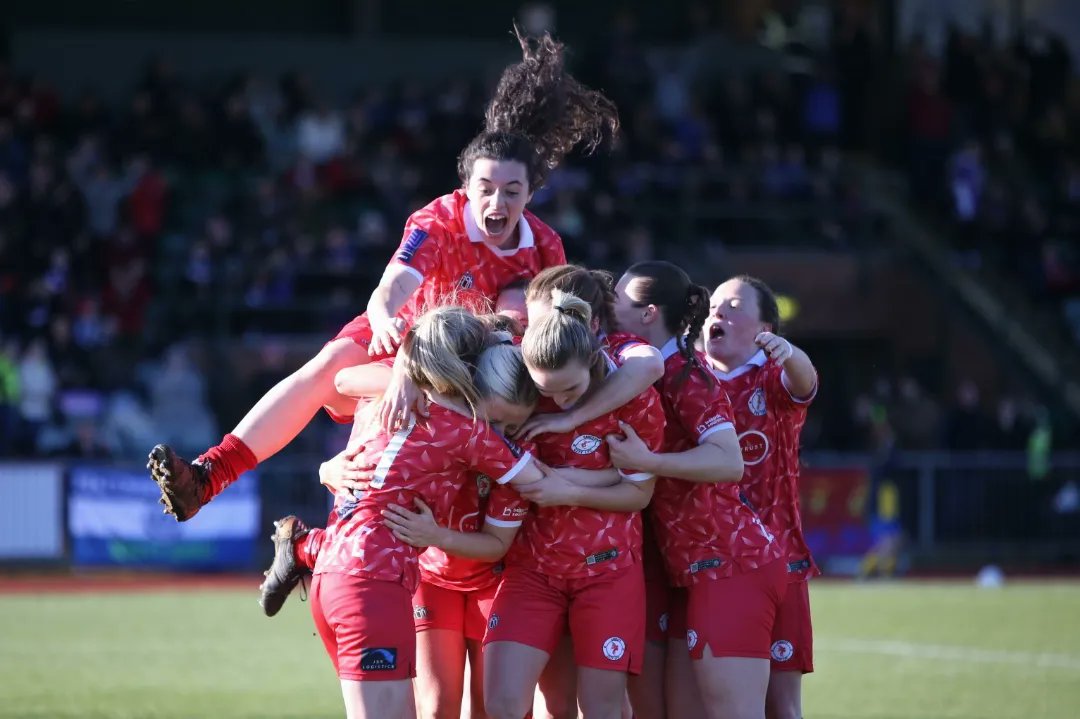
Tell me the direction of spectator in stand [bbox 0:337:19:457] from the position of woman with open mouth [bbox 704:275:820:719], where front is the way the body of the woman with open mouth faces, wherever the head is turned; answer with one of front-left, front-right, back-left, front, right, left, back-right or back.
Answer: right

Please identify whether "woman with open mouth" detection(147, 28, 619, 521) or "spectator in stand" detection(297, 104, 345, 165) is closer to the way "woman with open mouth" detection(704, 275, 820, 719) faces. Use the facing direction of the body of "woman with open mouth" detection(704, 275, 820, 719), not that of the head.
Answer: the woman with open mouth

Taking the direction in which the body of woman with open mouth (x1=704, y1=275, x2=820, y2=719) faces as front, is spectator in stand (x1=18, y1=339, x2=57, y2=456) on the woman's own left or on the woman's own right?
on the woman's own right

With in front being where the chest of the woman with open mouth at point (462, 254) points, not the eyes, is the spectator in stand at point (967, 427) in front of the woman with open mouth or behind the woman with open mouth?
behind

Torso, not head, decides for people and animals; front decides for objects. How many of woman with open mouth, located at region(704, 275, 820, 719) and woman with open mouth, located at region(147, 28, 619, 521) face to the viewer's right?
0

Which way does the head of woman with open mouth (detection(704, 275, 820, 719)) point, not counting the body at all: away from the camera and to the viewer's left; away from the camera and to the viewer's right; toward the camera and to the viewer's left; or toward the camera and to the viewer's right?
toward the camera and to the viewer's left

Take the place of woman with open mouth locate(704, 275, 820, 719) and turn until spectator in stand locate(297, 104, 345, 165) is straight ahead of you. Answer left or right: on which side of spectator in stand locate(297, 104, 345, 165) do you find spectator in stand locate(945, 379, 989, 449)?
right

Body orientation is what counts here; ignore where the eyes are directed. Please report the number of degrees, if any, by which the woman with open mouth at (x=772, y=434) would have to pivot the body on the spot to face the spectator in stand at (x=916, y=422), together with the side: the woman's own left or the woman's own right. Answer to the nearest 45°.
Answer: approximately 135° to the woman's own right

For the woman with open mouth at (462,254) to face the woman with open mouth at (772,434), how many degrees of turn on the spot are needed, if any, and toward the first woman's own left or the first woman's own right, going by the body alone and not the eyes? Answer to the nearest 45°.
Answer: approximately 90° to the first woman's own left

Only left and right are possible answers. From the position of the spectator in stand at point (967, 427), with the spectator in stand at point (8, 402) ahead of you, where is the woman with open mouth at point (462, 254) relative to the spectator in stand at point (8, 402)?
left

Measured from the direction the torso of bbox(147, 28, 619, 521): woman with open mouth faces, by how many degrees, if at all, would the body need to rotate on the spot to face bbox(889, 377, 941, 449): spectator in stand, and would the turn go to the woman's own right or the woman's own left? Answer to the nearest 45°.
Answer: approximately 135° to the woman's own left

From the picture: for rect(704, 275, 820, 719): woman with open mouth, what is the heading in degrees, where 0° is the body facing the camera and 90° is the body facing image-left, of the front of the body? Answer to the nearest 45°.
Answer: approximately 45°

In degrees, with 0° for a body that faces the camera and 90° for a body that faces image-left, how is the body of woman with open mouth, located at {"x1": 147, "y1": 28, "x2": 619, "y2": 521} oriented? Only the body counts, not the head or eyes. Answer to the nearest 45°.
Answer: approximately 0°
